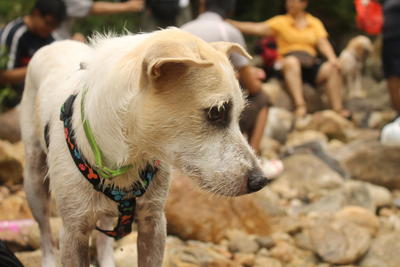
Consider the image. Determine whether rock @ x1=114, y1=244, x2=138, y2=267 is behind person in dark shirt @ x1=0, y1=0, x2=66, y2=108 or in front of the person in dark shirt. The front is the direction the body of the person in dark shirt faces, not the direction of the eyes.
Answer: in front

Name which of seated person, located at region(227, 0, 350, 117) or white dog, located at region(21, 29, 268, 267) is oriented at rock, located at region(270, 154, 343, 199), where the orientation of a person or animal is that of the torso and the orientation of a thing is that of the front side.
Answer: the seated person

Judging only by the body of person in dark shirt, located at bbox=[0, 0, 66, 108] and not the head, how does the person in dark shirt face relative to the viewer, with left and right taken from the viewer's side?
facing the viewer and to the right of the viewer

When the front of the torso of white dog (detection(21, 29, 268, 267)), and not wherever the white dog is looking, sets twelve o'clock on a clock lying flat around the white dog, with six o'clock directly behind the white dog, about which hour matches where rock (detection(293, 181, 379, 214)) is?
The rock is roughly at 9 o'clock from the white dog.

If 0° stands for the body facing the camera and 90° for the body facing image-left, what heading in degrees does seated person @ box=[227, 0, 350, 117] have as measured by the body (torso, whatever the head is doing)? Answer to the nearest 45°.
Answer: approximately 0°

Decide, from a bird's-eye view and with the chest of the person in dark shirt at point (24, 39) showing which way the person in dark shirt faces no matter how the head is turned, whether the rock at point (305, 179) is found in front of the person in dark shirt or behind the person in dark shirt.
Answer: in front

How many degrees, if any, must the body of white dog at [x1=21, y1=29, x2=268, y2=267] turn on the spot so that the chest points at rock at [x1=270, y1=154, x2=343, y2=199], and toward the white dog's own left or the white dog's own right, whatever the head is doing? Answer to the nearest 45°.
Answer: approximately 90° to the white dog's own left

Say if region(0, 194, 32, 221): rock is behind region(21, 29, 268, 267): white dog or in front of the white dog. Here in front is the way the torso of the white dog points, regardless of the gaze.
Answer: behind

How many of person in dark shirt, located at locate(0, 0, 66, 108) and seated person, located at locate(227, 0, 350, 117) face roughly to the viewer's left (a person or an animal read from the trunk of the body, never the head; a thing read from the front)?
0

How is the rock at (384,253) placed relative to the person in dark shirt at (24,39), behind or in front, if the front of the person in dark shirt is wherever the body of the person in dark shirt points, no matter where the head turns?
in front

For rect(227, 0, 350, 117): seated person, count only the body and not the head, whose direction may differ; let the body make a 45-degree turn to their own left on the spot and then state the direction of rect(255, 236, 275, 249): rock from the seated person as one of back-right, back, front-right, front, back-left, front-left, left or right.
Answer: front-right

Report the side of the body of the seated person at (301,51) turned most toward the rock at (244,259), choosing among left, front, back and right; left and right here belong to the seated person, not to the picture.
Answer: front
